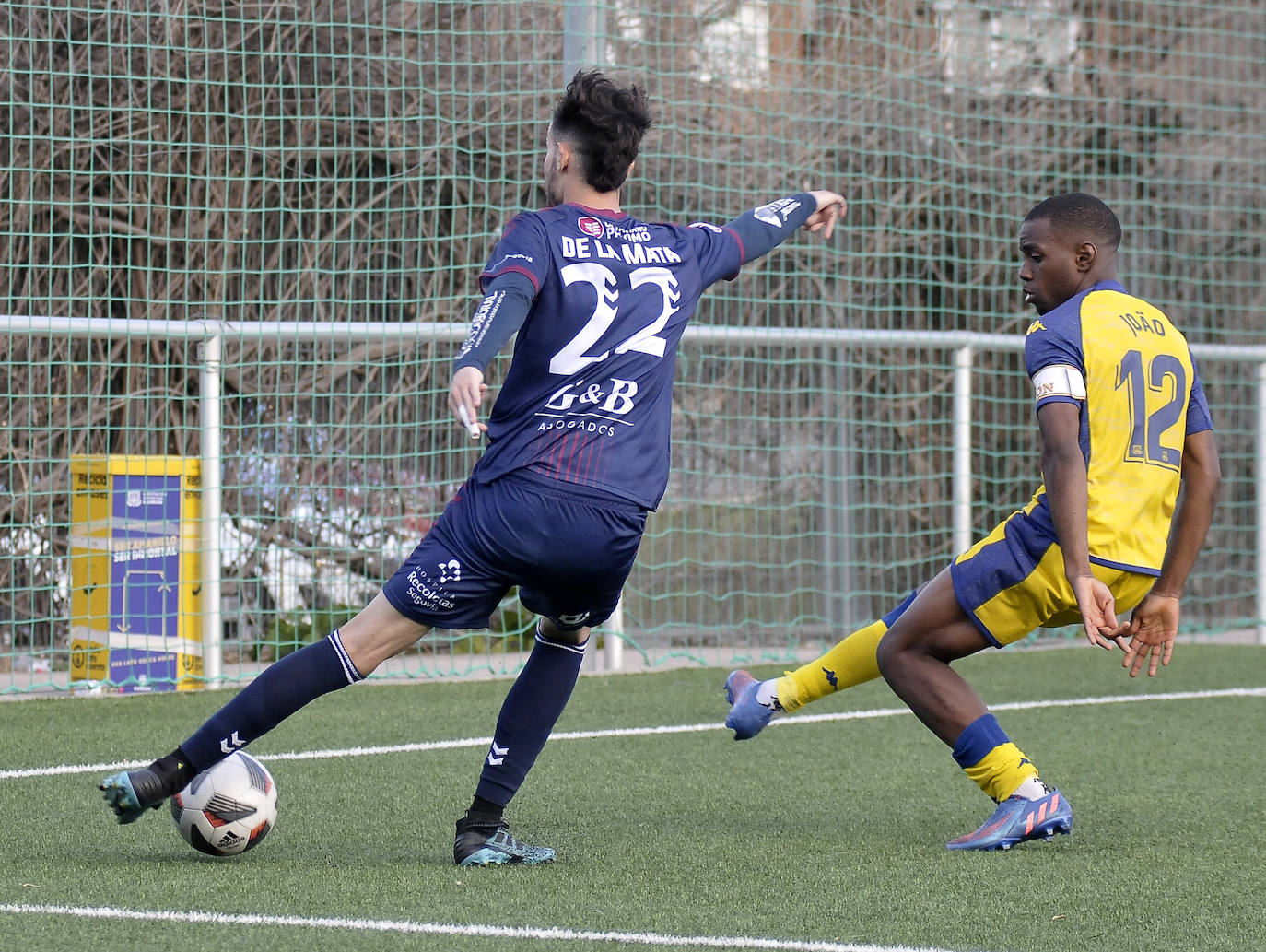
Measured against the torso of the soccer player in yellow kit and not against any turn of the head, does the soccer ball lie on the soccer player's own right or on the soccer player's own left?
on the soccer player's own left

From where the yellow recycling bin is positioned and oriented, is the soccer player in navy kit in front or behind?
in front

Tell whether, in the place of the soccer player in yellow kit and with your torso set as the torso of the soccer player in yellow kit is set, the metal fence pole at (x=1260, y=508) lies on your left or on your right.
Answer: on your right

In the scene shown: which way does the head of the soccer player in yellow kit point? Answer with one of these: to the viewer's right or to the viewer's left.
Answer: to the viewer's left

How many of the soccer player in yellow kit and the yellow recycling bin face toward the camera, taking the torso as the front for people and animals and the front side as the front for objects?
1

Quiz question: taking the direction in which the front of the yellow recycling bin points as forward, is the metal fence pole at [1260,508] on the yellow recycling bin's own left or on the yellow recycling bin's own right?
on the yellow recycling bin's own left

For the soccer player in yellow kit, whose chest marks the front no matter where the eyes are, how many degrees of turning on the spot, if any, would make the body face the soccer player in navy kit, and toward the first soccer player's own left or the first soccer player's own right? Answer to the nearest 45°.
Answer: approximately 90° to the first soccer player's own left

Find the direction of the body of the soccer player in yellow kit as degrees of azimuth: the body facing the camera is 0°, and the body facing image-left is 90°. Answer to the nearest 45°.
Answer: approximately 135°

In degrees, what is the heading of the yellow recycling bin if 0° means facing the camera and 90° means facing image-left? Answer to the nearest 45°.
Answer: approximately 0°

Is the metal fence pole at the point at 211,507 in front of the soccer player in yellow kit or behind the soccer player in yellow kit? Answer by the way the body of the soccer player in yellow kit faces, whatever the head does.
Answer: in front
